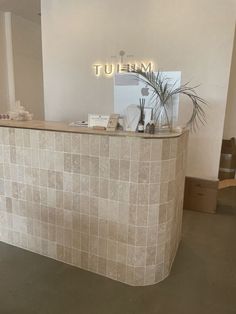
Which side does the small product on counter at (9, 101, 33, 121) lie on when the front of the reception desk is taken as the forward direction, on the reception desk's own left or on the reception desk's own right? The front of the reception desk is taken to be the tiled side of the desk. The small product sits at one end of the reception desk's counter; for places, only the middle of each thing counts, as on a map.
on the reception desk's own right

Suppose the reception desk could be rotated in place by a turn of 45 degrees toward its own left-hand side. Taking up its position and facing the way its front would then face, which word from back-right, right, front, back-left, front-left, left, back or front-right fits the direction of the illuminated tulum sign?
back

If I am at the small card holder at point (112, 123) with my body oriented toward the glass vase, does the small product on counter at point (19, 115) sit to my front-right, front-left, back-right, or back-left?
back-left

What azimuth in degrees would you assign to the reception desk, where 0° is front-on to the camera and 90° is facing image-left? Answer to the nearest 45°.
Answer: approximately 45°
